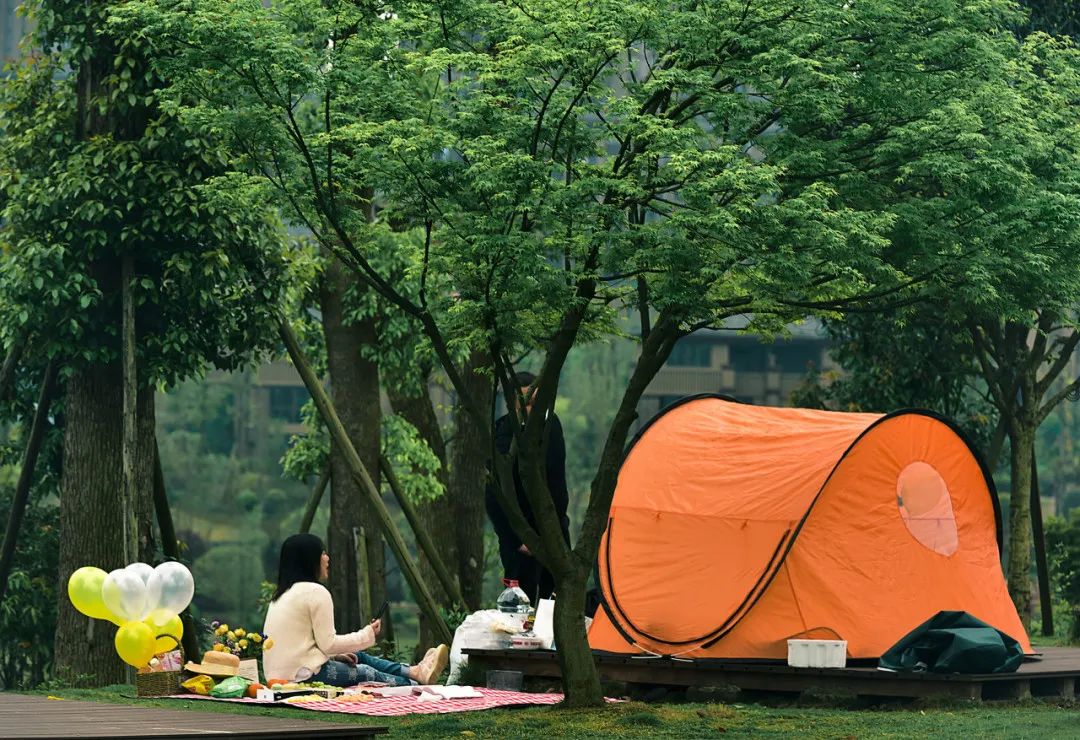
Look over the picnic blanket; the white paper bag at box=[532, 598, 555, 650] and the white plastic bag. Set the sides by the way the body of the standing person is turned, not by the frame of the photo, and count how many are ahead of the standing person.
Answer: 3

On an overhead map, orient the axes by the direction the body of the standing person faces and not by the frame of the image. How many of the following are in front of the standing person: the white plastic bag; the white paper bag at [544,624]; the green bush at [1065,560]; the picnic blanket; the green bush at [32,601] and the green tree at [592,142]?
4

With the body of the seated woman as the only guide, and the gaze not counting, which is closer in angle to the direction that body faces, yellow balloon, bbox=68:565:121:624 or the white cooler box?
the white cooler box

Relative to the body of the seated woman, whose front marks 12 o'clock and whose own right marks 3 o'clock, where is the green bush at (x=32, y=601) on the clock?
The green bush is roughly at 8 o'clock from the seated woman.

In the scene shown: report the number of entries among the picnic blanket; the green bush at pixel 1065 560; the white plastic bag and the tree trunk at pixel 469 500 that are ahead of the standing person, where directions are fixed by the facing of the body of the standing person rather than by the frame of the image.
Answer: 2

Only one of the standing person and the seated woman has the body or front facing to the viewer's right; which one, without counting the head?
the seated woman

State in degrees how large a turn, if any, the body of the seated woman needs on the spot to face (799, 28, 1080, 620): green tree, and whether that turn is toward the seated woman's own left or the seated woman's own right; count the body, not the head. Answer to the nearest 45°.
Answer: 0° — they already face it

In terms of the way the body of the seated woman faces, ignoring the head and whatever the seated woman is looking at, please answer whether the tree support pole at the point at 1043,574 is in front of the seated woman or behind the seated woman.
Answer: in front

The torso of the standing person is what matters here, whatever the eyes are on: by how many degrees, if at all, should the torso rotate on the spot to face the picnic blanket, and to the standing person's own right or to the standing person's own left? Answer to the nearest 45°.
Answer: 0° — they already face it

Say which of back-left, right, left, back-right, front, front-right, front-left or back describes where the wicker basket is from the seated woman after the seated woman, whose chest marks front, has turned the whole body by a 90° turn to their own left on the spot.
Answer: left

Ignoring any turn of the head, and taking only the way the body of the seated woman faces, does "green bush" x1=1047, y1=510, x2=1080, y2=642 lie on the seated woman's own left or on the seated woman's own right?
on the seated woman's own left

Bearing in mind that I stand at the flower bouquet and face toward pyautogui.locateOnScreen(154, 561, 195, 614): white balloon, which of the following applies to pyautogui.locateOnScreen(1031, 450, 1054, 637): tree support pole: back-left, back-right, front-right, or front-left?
back-right

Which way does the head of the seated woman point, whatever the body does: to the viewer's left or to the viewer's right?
to the viewer's right

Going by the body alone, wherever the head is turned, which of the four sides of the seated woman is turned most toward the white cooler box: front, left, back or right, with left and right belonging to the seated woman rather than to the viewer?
front

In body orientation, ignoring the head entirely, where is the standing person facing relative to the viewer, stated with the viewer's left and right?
facing the viewer

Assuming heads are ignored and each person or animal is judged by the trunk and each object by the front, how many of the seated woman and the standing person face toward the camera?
1

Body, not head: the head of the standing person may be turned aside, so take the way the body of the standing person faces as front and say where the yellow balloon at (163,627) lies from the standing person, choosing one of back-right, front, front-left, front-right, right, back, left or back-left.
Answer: front-right

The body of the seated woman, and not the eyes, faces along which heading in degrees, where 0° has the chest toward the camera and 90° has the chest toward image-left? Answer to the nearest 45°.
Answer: approximately 270°

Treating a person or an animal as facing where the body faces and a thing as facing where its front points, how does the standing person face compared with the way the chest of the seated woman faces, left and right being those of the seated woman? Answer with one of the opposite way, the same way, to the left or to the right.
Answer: to the right

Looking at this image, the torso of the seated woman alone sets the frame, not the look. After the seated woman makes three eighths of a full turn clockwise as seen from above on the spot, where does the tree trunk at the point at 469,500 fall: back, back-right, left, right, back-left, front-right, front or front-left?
back-right
